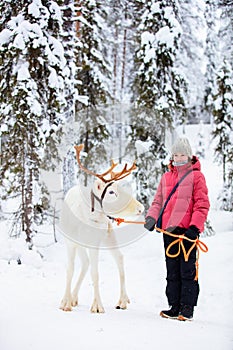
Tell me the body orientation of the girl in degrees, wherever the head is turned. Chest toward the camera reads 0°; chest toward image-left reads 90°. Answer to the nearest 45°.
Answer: approximately 45°

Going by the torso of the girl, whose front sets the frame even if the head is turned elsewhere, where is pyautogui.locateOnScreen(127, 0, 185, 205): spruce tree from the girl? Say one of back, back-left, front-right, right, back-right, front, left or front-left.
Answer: back-right

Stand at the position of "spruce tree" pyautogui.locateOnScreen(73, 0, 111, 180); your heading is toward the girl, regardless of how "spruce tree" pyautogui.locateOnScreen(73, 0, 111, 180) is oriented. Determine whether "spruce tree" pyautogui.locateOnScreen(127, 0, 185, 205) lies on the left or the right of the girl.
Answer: left

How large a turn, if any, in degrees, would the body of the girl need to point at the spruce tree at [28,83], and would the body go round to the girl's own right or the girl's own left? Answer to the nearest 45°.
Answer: approximately 90° to the girl's own right

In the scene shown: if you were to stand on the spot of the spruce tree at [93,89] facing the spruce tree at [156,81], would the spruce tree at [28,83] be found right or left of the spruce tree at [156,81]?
right

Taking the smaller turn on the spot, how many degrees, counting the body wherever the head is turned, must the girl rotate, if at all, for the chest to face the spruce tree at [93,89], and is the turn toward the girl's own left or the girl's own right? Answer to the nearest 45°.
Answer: approximately 135° to the girl's own right

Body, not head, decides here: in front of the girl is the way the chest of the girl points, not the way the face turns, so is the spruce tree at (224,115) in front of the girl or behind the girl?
behind
